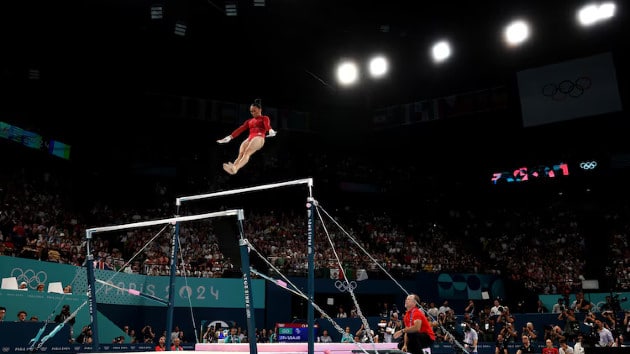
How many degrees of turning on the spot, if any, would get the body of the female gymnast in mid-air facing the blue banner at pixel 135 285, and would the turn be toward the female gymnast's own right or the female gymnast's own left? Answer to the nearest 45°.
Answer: approximately 135° to the female gymnast's own right

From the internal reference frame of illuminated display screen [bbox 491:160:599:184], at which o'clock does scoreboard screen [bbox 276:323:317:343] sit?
The scoreboard screen is roughly at 1 o'clock from the illuminated display screen.

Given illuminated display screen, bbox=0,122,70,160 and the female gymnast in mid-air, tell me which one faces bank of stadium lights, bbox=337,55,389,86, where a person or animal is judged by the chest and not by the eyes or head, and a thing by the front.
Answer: the illuminated display screen

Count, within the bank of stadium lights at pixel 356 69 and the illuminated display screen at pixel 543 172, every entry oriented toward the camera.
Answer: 2

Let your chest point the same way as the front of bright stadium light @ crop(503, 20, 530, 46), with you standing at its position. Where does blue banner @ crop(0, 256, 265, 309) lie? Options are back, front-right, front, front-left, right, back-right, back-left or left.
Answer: right

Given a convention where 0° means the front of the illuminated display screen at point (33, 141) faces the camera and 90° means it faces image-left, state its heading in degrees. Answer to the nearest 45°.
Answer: approximately 315°

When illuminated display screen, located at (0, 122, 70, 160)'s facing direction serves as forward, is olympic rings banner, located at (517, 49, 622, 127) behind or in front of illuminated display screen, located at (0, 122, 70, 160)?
in front

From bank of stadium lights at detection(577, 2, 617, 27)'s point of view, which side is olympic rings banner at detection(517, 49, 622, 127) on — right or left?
on its right
